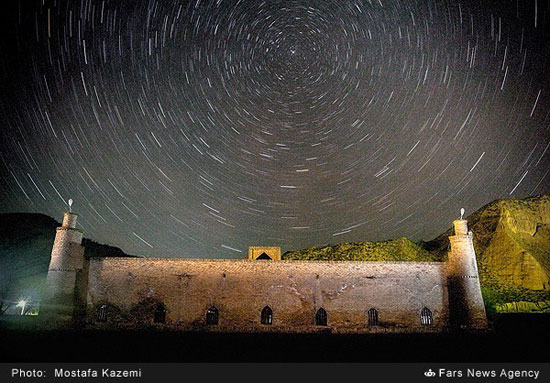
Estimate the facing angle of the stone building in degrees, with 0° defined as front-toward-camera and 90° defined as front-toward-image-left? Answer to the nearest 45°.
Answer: approximately 0°

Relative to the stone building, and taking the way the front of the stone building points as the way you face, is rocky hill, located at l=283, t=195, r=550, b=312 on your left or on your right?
on your left
